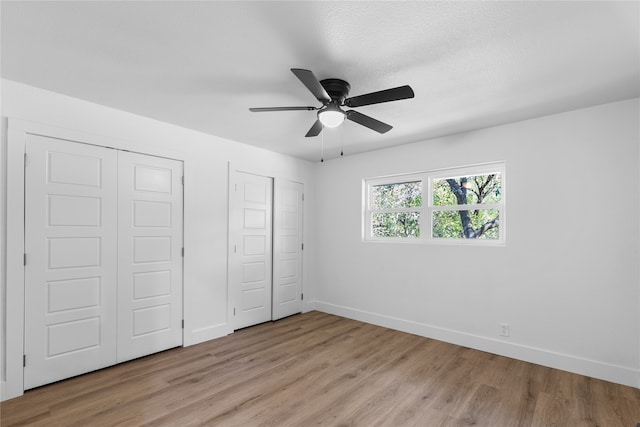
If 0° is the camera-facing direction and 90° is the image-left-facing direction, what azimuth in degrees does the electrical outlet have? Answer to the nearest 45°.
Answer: approximately 0°

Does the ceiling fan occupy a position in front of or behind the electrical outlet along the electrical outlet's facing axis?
in front
